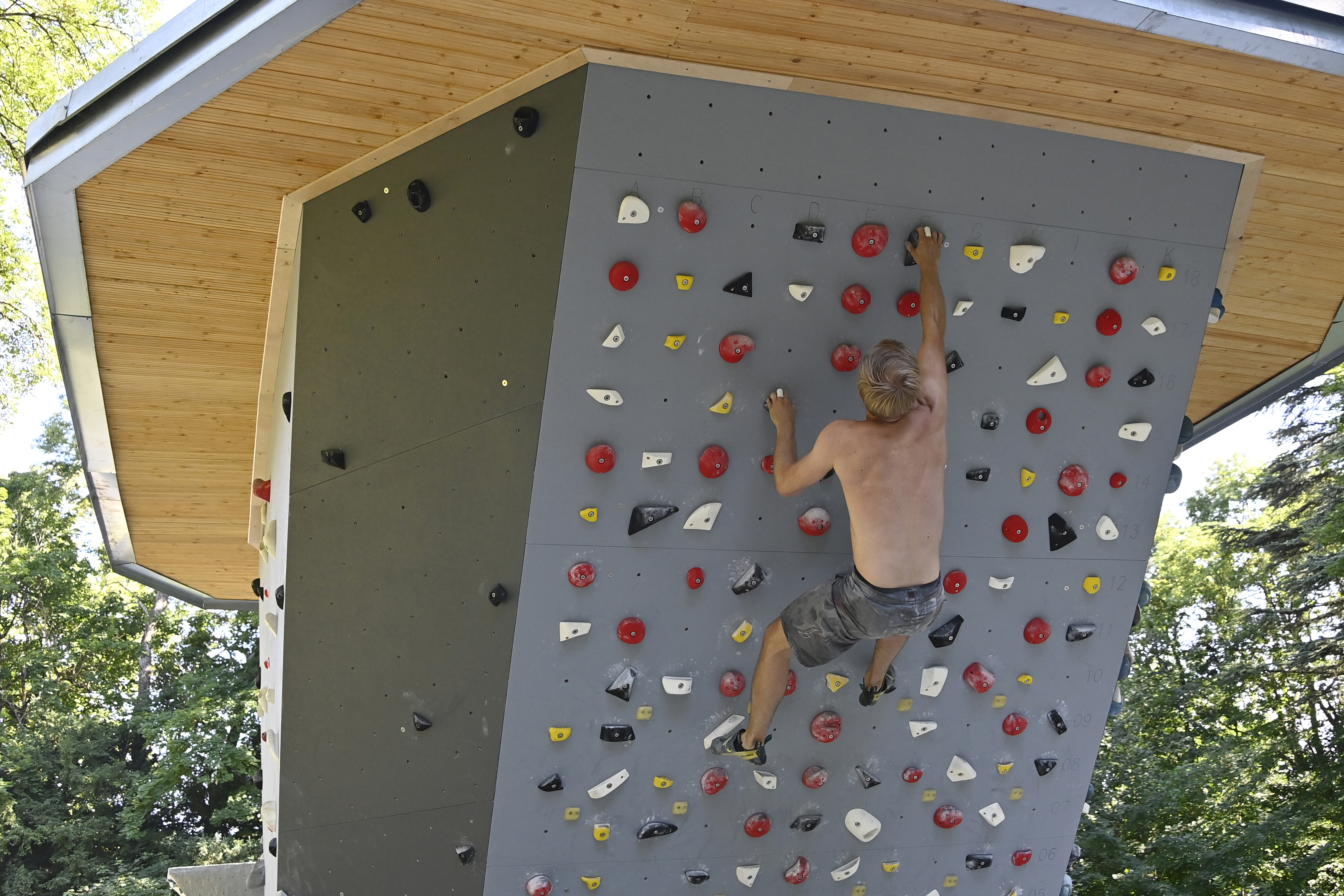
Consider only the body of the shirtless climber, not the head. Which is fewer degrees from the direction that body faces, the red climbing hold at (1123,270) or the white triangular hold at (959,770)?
the white triangular hold

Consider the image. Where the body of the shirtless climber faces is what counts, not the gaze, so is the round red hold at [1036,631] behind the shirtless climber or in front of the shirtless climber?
in front

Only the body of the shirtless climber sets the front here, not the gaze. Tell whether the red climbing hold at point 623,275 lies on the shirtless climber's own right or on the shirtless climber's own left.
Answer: on the shirtless climber's own left

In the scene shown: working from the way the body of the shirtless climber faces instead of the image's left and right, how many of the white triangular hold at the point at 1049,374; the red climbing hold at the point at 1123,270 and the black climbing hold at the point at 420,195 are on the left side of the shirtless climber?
1

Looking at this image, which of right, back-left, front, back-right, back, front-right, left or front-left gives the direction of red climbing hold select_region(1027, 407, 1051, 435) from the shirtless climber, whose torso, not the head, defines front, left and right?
front-right

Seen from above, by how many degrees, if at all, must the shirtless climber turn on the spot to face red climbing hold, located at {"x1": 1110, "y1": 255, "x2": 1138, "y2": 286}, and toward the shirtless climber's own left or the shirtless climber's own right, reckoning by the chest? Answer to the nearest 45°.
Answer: approximately 45° to the shirtless climber's own right

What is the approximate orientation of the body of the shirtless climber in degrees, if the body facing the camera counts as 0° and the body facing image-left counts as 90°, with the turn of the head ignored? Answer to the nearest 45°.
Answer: approximately 180°

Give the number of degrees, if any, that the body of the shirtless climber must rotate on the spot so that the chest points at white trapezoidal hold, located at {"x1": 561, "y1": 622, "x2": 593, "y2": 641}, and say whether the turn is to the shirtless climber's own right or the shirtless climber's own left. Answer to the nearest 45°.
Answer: approximately 90° to the shirtless climber's own left

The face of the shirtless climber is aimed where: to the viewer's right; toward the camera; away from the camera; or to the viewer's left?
away from the camera

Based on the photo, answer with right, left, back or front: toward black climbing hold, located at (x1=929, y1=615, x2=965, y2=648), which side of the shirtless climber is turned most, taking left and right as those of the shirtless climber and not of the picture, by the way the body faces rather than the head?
right

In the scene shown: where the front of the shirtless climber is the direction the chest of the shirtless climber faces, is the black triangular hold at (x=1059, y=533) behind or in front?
in front

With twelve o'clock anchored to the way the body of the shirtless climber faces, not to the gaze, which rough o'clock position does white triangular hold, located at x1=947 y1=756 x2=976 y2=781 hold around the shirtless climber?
The white triangular hold is roughly at 1 o'clock from the shirtless climber.
